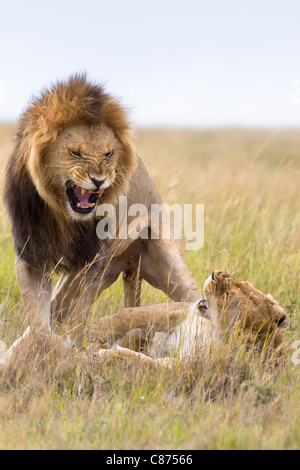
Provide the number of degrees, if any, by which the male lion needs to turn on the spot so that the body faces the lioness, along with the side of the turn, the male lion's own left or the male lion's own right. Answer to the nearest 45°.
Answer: approximately 135° to the male lion's own left

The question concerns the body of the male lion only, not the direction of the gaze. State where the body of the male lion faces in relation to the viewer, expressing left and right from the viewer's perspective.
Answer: facing the viewer and to the left of the viewer
